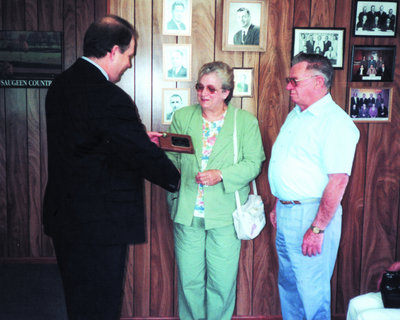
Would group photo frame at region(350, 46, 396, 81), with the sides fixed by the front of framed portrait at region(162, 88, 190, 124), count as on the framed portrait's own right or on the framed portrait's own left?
on the framed portrait's own left

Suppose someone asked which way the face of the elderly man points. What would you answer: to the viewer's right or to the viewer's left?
to the viewer's left

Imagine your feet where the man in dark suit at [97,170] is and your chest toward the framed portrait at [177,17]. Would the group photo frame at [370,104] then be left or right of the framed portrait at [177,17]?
right

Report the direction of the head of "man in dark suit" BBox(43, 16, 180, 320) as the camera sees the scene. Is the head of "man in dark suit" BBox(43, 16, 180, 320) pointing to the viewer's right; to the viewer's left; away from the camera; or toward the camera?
to the viewer's right

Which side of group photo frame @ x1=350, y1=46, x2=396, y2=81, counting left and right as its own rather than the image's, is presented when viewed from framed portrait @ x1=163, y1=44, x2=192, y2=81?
right

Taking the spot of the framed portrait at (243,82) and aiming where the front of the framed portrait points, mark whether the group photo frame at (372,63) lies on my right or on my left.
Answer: on my left

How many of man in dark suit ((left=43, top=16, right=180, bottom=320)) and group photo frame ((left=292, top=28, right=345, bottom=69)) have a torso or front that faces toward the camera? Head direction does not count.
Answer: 1

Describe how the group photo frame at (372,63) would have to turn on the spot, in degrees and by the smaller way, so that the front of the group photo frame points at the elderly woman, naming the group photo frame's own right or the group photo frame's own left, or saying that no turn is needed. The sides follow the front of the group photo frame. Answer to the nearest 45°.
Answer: approximately 45° to the group photo frame's own right

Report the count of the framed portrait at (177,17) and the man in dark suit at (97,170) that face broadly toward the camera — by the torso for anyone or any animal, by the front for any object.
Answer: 1

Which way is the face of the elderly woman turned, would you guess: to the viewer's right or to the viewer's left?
to the viewer's left

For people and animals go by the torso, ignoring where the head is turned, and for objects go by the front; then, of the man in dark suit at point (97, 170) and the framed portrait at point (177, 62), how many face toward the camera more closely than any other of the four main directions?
1

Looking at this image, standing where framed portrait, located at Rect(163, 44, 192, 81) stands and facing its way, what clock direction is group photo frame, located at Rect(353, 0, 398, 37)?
The group photo frame is roughly at 9 o'clock from the framed portrait.
